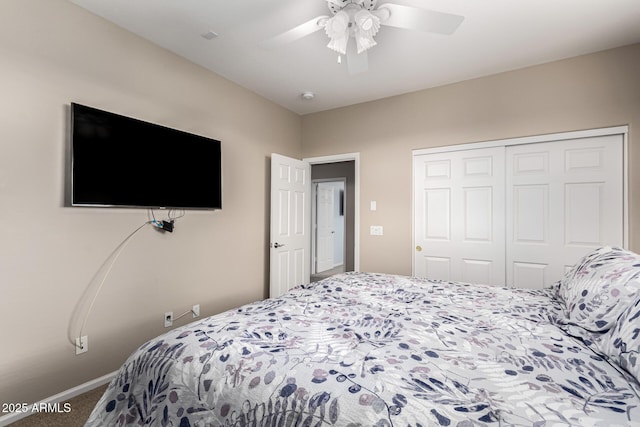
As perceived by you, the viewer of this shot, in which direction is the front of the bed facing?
facing to the left of the viewer

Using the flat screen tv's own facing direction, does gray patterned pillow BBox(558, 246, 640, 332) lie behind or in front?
in front

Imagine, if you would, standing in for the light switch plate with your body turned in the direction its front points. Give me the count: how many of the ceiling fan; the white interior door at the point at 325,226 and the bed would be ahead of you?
2

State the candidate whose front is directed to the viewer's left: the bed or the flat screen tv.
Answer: the bed

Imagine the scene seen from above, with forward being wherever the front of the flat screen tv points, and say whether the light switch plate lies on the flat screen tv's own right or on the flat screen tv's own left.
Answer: on the flat screen tv's own left

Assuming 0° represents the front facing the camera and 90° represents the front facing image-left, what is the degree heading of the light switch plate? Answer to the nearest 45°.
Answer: approximately 0°

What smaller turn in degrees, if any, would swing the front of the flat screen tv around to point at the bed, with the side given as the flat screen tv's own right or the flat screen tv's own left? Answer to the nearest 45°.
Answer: approximately 45° to the flat screen tv's own right

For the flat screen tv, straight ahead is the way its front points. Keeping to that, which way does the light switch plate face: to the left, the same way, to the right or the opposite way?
to the right

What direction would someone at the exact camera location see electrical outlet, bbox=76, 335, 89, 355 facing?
facing the viewer and to the right of the viewer

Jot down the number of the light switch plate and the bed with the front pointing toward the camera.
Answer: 1

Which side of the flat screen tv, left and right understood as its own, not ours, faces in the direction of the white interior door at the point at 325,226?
left

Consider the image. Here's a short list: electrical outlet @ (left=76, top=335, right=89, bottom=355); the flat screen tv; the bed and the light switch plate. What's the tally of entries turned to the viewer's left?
1
